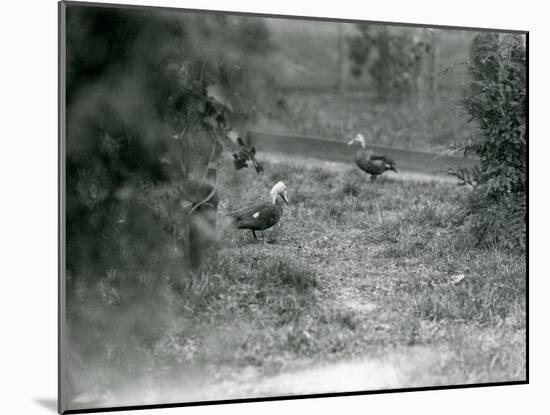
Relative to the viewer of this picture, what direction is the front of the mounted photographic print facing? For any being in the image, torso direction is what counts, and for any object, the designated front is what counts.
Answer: facing the viewer and to the right of the viewer
